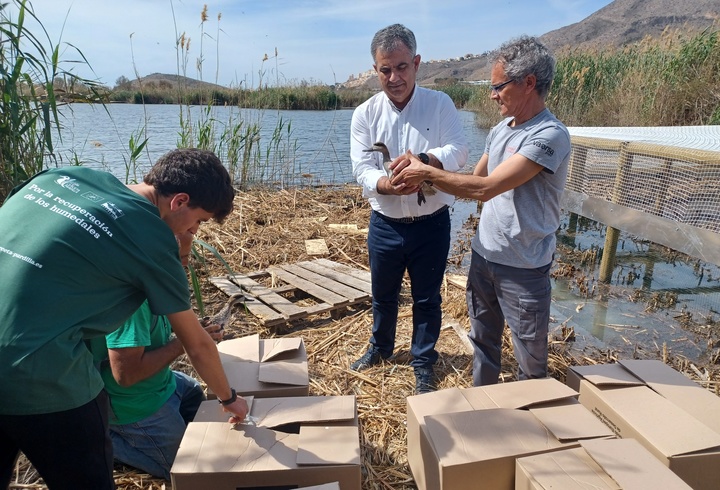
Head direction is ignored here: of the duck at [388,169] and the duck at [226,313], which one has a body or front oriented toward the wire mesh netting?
the duck at [226,313]

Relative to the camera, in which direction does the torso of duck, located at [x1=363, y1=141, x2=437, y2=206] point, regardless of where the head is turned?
to the viewer's left

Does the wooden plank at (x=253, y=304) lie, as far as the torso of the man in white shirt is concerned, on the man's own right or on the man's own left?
on the man's own right

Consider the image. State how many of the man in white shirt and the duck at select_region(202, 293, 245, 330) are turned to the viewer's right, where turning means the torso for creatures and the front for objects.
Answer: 1

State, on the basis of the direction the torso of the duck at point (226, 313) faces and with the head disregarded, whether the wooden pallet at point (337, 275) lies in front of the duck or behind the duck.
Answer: in front

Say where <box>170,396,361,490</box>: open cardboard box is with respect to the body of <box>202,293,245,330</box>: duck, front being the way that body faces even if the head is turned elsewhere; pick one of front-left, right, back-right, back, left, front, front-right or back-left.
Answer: right

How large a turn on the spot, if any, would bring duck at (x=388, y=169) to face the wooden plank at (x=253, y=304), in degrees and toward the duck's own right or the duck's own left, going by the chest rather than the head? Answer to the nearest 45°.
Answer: approximately 45° to the duck's own right

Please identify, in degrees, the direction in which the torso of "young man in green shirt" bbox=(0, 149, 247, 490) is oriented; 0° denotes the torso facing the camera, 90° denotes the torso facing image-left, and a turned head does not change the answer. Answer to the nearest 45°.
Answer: approximately 225°

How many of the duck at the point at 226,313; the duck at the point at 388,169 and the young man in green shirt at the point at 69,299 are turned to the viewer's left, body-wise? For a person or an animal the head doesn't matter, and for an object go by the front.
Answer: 1

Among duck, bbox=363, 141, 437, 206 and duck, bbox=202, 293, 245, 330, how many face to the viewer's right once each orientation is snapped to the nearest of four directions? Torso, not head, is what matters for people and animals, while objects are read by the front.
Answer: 1

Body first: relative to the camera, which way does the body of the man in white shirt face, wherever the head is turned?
toward the camera
